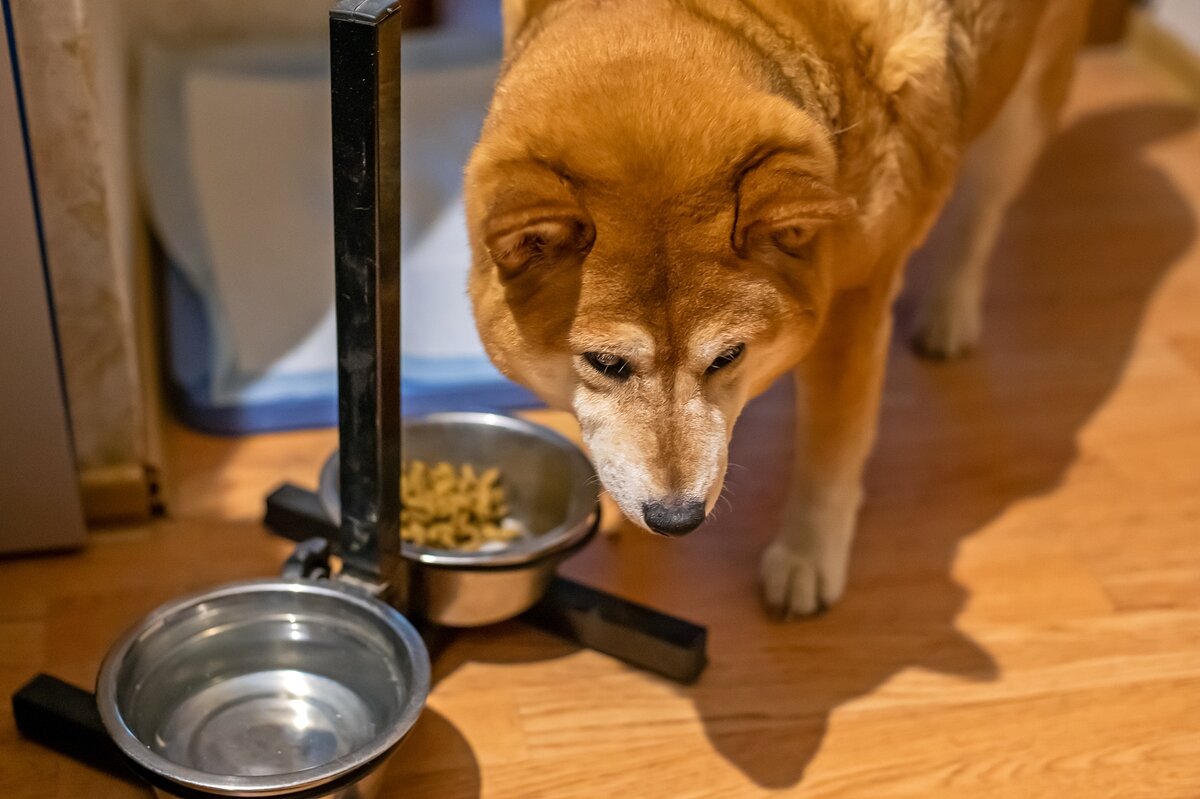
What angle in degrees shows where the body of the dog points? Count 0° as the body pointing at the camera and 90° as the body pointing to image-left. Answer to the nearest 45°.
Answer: approximately 45°
